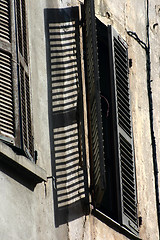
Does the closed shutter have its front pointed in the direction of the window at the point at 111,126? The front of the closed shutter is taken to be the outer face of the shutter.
no

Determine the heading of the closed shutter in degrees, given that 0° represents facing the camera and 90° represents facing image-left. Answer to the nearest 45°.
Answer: approximately 45°

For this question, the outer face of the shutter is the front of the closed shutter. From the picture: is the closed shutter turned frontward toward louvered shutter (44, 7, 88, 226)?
no
